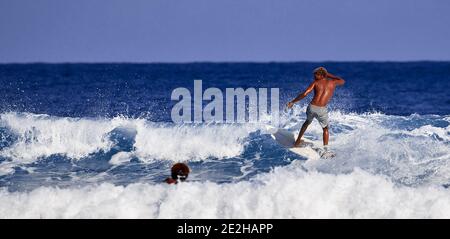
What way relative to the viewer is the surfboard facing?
to the viewer's left

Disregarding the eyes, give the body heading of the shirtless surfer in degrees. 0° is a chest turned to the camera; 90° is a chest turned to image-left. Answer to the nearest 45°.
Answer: approximately 180°
